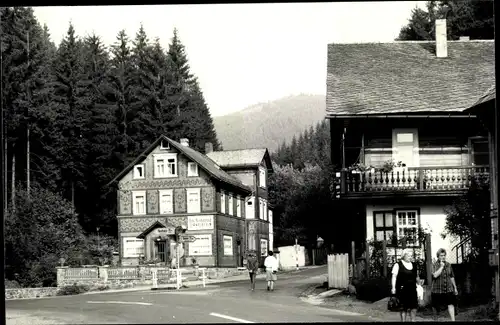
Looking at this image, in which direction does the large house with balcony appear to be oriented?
toward the camera

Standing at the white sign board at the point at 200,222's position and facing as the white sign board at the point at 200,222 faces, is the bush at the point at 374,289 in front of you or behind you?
in front

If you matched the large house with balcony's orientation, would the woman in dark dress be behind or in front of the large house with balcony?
in front

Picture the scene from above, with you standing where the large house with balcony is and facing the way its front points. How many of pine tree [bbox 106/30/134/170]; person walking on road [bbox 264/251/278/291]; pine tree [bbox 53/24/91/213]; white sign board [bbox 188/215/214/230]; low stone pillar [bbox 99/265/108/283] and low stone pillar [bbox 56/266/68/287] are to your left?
0

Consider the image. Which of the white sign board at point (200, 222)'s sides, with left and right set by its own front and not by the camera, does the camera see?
front

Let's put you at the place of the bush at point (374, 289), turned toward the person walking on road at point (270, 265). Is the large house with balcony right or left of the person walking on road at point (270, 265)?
right

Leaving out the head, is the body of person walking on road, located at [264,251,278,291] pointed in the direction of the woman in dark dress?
no

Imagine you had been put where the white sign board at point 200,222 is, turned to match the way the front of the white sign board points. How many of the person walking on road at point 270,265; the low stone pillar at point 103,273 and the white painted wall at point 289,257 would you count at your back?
0

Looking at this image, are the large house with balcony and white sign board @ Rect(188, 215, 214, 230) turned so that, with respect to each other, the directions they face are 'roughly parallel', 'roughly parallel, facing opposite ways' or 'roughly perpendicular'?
roughly parallel
